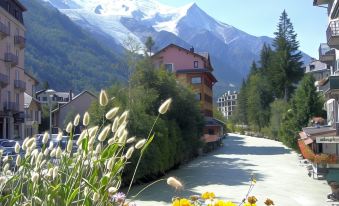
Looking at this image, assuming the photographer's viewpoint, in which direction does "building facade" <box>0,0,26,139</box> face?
facing the viewer and to the right of the viewer

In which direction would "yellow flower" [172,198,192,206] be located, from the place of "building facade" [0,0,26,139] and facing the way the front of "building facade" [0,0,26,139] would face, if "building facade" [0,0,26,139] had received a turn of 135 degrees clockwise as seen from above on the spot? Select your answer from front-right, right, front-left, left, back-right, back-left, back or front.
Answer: left

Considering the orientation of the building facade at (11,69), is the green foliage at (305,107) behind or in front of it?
in front

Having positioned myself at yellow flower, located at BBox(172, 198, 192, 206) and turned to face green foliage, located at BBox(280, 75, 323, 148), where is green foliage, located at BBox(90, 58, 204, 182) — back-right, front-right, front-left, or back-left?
front-left
